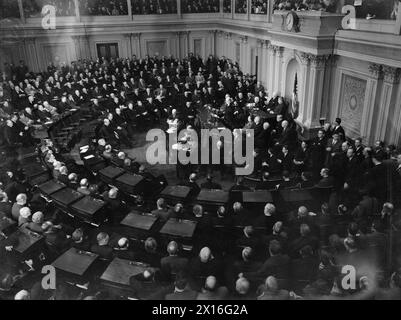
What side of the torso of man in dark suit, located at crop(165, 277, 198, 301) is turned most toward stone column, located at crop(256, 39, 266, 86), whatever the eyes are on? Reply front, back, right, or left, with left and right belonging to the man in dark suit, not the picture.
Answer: front

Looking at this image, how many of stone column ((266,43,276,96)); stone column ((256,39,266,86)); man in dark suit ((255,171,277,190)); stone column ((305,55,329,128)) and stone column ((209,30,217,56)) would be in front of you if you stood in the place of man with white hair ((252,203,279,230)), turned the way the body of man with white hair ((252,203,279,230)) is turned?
5

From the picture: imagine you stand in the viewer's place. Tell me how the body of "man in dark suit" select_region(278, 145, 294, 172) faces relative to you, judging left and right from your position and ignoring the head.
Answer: facing the viewer and to the left of the viewer

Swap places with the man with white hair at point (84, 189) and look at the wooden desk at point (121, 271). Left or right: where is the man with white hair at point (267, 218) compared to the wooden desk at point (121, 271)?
left

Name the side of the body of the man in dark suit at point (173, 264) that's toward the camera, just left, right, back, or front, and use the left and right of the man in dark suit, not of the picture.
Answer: back

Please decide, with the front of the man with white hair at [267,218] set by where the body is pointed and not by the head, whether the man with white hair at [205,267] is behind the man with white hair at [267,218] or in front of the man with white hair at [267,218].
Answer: behind

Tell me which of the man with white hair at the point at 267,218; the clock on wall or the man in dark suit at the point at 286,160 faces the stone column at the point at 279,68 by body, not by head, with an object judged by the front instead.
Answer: the man with white hair

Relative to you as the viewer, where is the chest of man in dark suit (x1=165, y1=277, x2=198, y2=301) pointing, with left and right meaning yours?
facing away from the viewer

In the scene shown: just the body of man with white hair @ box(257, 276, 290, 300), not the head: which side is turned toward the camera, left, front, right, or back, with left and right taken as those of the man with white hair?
back

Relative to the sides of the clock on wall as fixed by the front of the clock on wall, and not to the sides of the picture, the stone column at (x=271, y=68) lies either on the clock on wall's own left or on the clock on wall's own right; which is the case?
on the clock on wall's own right

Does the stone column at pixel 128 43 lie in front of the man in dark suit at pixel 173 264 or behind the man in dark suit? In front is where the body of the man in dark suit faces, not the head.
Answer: in front

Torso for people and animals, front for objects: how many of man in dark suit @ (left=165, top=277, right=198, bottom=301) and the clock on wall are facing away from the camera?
1

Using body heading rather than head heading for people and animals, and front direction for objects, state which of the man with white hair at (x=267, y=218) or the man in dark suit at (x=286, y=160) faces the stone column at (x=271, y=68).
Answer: the man with white hair

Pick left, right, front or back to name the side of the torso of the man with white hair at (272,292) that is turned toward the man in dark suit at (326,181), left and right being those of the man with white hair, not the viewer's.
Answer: front

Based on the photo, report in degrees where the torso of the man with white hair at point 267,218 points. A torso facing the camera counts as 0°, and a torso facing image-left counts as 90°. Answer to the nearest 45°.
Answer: approximately 180°

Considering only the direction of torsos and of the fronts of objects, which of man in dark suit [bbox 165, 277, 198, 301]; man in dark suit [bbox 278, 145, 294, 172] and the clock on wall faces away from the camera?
man in dark suit [bbox 165, 277, 198, 301]
